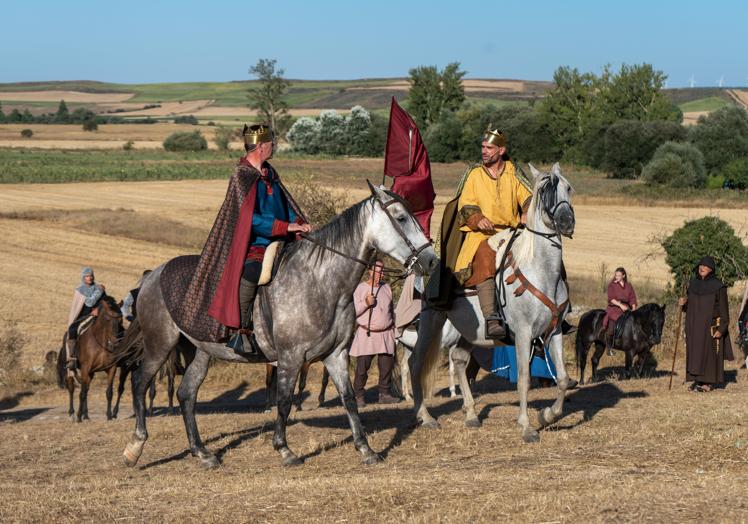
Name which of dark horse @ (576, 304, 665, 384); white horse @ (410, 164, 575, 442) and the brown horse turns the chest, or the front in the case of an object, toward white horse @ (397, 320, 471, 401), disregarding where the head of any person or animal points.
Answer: the brown horse

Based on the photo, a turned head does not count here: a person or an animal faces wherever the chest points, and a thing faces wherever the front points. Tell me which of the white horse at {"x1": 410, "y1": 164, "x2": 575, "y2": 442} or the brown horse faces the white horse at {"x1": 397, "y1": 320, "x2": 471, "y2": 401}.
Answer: the brown horse

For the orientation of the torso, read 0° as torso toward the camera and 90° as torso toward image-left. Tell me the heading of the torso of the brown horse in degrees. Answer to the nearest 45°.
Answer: approximately 315°

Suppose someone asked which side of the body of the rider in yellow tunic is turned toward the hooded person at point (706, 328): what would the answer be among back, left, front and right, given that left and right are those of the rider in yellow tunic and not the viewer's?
left

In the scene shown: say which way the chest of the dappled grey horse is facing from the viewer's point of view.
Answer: to the viewer's right

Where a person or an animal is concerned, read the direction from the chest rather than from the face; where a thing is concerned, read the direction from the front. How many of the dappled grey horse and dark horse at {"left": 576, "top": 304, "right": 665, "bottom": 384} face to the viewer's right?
2

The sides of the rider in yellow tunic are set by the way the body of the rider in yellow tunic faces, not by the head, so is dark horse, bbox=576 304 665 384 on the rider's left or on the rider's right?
on the rider's left

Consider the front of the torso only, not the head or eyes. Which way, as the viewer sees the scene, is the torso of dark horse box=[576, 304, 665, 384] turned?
to the viewer's right

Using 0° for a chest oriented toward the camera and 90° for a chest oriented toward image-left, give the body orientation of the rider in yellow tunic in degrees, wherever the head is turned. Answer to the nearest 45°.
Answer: approximately 315°

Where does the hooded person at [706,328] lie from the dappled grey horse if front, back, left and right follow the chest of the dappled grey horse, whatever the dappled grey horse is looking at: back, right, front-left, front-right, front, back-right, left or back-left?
front-left
